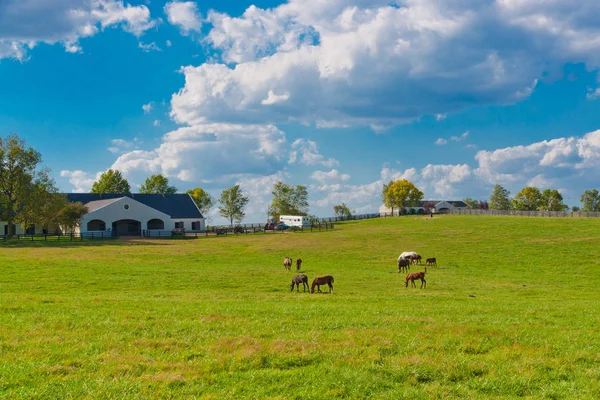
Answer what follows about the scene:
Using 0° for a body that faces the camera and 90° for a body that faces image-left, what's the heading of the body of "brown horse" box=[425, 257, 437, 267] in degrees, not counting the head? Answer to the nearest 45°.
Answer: approximately 90°

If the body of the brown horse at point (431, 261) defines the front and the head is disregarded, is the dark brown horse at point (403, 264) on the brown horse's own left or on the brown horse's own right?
on the brown horse's own left
